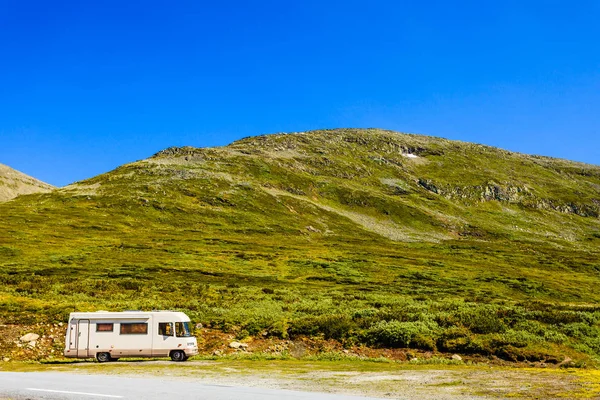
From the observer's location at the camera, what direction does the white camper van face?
facing to the right of the viewer

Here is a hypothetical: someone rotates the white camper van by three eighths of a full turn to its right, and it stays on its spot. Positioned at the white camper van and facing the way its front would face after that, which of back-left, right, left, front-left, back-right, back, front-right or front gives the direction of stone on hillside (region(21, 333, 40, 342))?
right
